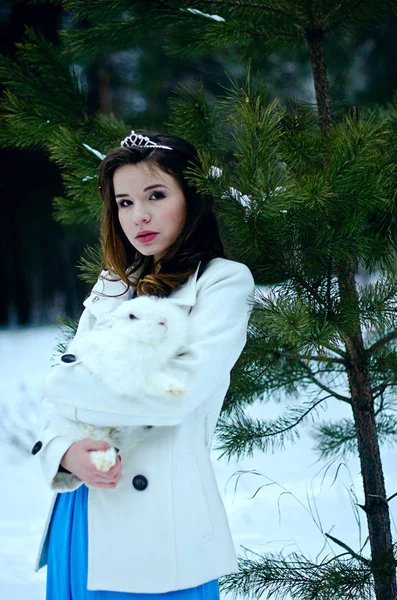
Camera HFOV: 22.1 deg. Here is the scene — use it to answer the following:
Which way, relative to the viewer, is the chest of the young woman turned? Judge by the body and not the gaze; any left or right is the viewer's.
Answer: facing the viewer and to the left of the viewer
